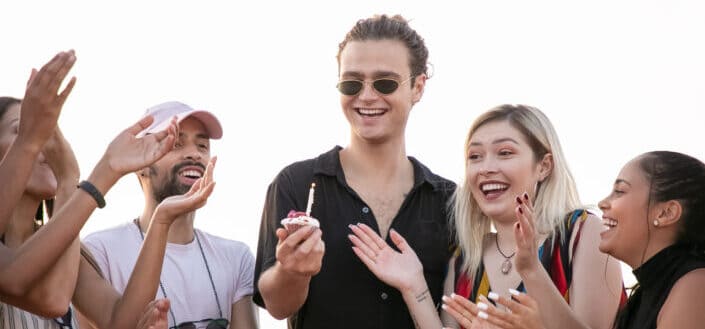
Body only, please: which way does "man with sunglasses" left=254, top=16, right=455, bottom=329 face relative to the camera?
toward the camera

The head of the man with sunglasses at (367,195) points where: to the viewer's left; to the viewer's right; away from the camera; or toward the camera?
toward the camera
